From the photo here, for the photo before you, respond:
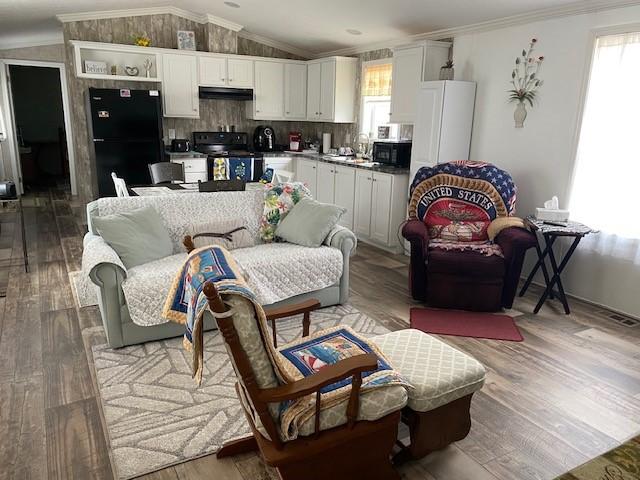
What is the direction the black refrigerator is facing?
toward the camera

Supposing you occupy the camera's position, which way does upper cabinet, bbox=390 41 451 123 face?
facing the viewer and to the left of the viewer

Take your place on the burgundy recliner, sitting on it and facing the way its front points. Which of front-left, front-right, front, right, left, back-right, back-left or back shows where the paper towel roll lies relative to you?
back-right

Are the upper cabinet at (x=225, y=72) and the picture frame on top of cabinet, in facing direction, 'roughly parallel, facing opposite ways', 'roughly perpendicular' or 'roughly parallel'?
roughly parallel

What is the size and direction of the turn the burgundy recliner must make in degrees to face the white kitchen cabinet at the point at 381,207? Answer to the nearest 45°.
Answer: approximately 135° to its right

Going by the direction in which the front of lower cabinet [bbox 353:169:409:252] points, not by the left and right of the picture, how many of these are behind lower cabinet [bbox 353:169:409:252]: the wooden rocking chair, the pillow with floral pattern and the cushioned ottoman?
0

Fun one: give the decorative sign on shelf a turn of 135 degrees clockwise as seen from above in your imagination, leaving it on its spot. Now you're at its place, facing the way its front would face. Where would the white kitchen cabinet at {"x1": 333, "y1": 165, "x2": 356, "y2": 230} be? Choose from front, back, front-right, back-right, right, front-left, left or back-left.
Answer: back

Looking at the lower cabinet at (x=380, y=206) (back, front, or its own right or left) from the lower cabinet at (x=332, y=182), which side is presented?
right

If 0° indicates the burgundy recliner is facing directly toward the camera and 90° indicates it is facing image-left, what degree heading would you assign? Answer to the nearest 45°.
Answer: approximately 0°

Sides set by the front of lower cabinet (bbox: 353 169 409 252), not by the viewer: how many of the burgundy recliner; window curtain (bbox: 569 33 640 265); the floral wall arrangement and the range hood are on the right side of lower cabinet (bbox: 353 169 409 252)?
1

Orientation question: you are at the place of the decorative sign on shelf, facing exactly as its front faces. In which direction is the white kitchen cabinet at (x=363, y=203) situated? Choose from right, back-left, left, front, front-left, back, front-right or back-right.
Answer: front-left

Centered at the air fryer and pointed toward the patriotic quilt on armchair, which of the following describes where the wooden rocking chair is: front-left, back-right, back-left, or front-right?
front-right

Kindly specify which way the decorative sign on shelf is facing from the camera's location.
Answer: facing the viewer

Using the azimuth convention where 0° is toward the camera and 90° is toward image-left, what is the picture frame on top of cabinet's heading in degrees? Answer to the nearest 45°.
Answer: approximately 0°

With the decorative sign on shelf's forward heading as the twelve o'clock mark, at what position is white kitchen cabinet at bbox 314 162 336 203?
The white kitchen cabinet is roughly at 10 o'clock from the decorative sign on shelf.

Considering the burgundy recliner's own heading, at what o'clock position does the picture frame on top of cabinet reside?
The picture frame on top of cabinet is roughly at 4 o'clock from the burgundy recliner.

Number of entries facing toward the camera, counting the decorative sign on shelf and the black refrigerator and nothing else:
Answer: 2

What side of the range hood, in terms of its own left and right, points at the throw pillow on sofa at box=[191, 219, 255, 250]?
front
